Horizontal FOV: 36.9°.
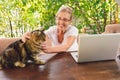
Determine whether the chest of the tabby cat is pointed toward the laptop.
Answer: yes

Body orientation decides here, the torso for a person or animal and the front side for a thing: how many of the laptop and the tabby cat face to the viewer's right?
1

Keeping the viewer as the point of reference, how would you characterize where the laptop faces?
facing away from the viewer and to the left of the viewer

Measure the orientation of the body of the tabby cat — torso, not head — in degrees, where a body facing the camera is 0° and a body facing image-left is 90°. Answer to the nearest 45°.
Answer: approximately 270°

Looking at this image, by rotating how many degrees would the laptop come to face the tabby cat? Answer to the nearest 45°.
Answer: approximately 45° to its left
